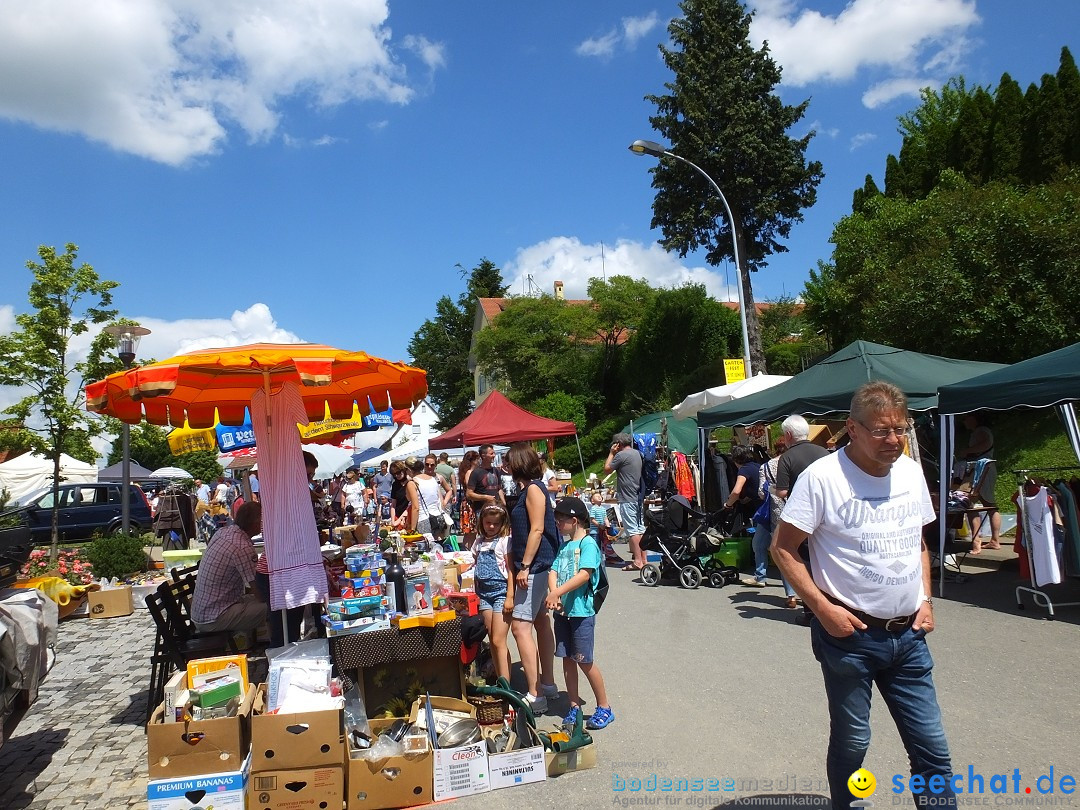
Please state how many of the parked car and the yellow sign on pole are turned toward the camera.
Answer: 1

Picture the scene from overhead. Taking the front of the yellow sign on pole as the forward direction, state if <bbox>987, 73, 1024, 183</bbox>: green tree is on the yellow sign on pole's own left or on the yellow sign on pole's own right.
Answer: on the yellow sign on pole's own left

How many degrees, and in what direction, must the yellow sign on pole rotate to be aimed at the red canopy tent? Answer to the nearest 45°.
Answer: approximately 90° to its right

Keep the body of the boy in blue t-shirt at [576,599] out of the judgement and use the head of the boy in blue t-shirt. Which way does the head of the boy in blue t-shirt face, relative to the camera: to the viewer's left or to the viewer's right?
to the viewer's left

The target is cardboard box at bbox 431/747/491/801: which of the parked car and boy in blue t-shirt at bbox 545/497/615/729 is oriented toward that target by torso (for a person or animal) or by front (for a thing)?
the boy in blue t-shirt

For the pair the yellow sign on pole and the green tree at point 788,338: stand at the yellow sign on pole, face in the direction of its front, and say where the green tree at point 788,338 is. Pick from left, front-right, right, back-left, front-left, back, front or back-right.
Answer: back

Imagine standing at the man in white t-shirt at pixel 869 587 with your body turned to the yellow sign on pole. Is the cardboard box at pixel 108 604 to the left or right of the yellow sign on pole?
left

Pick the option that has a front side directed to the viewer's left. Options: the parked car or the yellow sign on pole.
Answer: the parked car

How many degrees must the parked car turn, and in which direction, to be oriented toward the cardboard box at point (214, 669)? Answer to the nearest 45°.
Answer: approximately 90° to its left

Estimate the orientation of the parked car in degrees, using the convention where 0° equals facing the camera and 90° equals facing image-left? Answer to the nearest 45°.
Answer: approximately 90°

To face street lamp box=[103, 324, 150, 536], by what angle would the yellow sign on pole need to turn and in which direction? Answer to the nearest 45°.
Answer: approximately 45° to its right
